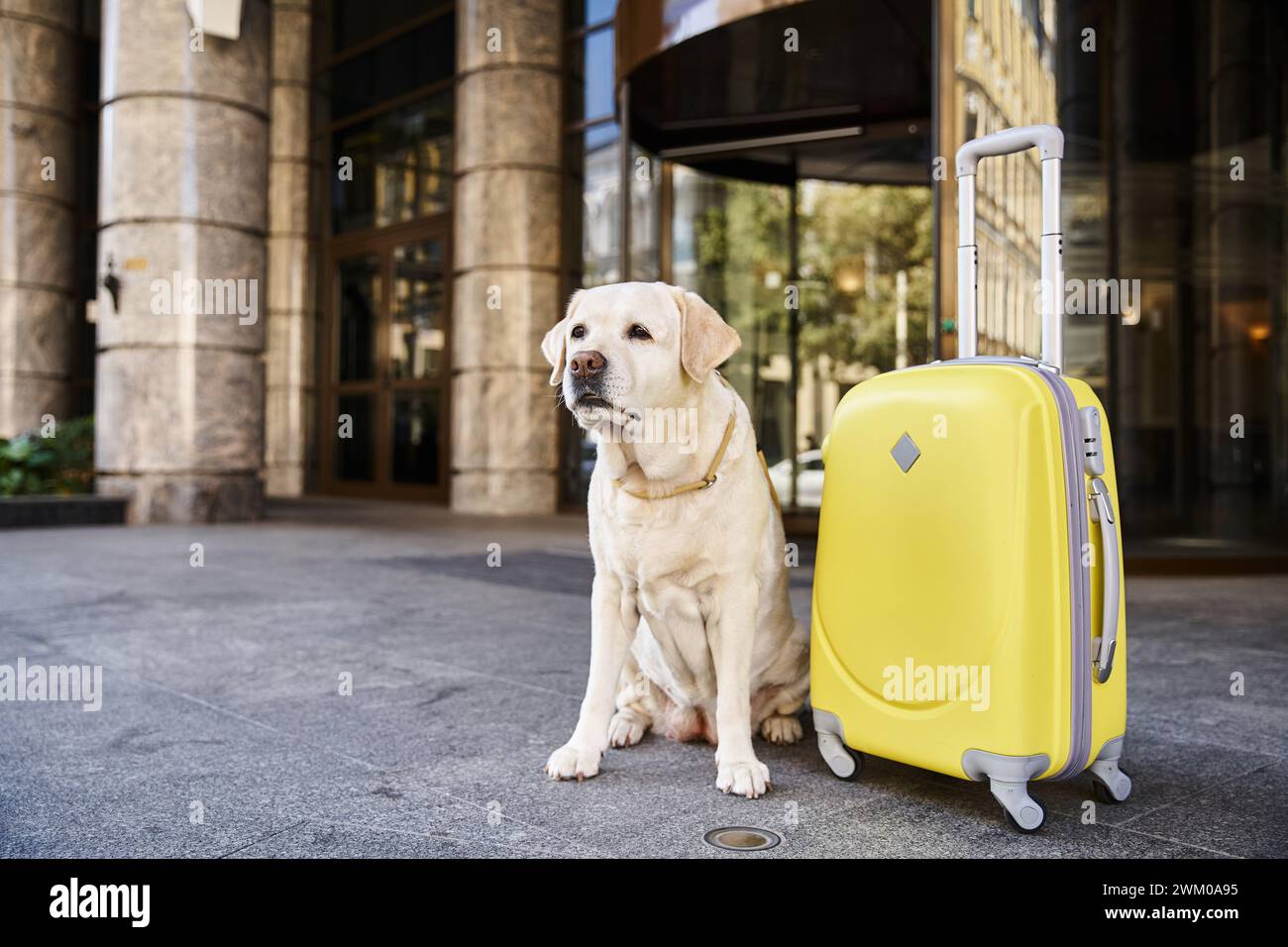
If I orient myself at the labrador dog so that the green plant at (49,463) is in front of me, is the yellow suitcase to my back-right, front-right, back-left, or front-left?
back-right

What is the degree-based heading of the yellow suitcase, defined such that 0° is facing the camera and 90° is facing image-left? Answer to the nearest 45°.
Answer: approximately 45°

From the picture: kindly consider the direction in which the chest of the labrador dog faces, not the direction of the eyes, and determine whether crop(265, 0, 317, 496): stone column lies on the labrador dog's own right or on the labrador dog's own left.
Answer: on the labrador dog's own right

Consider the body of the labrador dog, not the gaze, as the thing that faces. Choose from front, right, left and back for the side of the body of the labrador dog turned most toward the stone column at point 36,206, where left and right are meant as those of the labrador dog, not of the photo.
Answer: right

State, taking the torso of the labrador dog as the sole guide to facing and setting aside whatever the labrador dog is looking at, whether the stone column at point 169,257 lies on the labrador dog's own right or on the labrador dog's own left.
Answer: on the labrador dog's own right

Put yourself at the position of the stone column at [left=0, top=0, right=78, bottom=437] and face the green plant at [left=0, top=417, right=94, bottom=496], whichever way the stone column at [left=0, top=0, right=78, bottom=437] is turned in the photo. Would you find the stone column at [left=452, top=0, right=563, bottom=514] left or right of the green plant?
left

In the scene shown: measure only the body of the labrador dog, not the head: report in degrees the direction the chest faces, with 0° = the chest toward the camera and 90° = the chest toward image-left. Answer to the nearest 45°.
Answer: approximately 45°

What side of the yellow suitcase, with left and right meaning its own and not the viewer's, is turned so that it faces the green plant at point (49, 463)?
right
